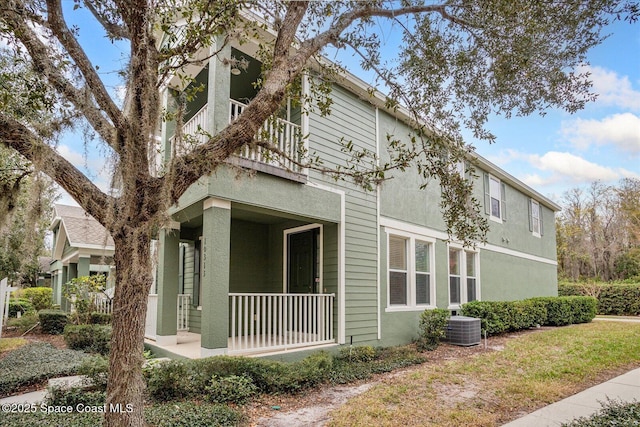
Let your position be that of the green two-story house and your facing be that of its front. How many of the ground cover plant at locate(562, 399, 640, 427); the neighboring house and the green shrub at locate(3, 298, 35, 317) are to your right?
2

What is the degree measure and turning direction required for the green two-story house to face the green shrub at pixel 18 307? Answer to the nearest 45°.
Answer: approximately 90° to its right

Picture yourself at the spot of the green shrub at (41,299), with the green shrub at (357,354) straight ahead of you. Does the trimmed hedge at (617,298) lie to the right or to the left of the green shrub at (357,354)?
left

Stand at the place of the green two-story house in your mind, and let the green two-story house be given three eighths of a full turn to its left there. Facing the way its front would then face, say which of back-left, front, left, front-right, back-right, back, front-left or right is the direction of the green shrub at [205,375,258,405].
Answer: right

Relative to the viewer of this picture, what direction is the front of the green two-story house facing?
facing the viewer and to the left of the viewer

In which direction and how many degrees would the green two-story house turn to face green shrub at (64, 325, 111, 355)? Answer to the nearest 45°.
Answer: approximately 45° to its right

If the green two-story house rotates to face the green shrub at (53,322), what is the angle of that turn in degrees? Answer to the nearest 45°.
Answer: approximately 90° to its right

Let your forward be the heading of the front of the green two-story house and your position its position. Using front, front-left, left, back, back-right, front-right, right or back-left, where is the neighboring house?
right

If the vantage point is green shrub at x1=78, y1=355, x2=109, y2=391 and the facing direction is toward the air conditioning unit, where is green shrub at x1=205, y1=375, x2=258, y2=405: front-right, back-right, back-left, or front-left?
front-right

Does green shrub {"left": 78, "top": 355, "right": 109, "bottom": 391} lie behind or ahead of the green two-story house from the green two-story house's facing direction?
ahead

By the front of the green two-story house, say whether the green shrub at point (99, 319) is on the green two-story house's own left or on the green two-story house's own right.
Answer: on the green two-story house's own right

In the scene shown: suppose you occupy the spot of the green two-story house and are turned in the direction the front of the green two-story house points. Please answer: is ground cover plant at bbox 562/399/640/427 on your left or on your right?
on your left

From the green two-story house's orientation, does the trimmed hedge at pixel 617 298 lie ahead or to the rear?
to the rear
